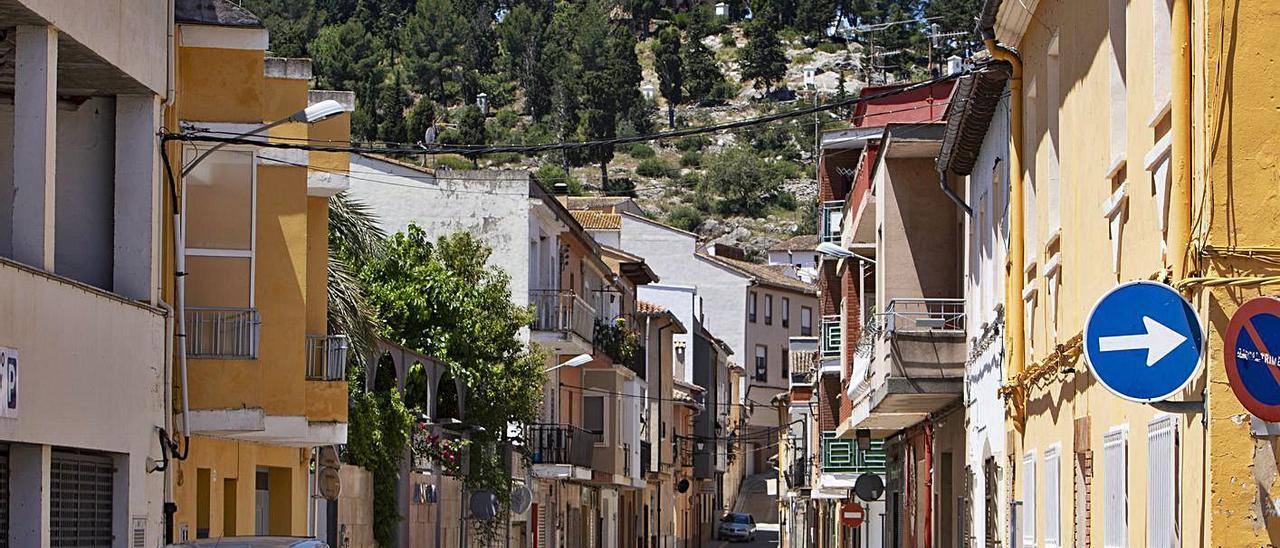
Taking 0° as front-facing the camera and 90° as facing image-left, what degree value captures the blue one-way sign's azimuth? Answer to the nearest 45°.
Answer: approximately 0°

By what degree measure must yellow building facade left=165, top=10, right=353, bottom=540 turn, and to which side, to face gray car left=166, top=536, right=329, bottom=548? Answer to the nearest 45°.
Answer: approximately 45° to its right

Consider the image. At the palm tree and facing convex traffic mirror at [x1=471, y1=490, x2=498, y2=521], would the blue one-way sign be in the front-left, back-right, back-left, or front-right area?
back-right

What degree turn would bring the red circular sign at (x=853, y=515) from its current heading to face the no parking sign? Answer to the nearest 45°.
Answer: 0° — it already faces it

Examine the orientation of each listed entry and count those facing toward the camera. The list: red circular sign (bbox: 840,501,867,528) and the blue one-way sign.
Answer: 2

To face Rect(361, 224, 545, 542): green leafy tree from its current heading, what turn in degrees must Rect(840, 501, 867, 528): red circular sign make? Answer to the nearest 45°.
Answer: approximately 45° to its right

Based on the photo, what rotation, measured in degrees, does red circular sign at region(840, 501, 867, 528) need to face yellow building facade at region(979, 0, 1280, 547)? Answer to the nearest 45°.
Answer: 0° — it already faces it

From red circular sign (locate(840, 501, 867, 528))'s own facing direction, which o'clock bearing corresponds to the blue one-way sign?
The blue one-way sign is roughly at 12 o'clock from the red circular sign.
